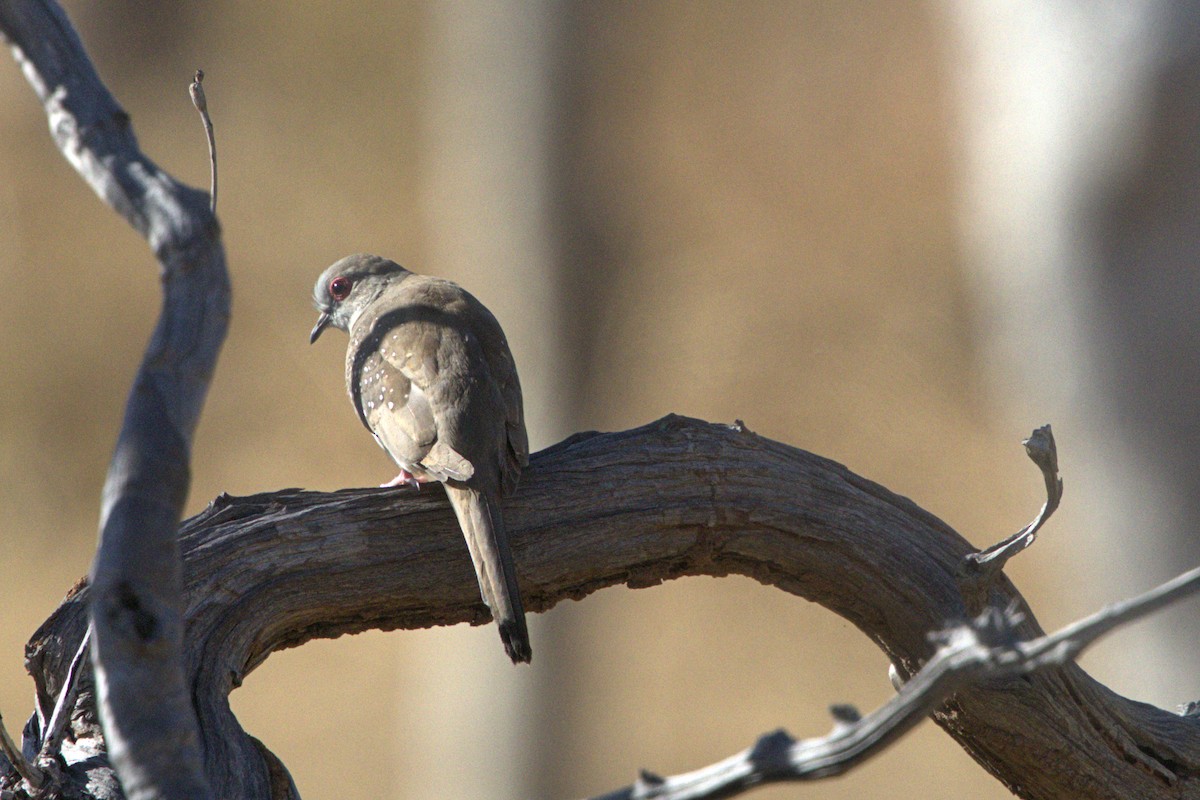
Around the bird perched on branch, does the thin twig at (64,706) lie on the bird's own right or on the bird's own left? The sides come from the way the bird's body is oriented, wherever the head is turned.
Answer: on the bird's own left

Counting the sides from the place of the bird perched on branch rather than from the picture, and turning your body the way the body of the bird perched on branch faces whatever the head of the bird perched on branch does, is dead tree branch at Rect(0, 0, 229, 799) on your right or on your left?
on your left

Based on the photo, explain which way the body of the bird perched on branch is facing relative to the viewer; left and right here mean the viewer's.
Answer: facing away from the viewer and to the left of the viewer

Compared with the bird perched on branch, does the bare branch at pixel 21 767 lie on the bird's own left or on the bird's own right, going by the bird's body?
on the bird's own left
